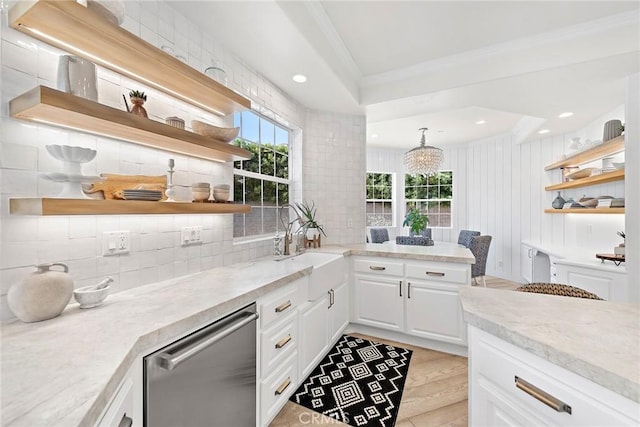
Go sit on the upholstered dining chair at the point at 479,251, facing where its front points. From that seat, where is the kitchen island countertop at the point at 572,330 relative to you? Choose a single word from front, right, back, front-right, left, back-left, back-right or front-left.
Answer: back-left

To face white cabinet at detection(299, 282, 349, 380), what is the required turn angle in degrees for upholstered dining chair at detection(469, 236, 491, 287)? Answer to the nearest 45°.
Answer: approximately 90° to its left

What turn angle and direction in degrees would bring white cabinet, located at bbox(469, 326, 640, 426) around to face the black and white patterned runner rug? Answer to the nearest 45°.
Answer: approximately 90° to its right

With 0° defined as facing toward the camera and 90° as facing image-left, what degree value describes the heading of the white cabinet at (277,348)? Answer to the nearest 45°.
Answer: approximately 315°

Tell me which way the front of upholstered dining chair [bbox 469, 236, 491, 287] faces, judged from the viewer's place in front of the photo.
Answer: facing away from the viewer and to the left of the viewer

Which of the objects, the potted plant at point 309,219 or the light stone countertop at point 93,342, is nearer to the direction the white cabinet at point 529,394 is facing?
the light stone countertop

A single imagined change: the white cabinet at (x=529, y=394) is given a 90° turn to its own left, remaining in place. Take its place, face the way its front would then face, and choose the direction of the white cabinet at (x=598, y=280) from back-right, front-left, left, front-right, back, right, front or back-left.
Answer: back-left

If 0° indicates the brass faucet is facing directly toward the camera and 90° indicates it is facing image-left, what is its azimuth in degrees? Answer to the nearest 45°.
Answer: approximately 315°
